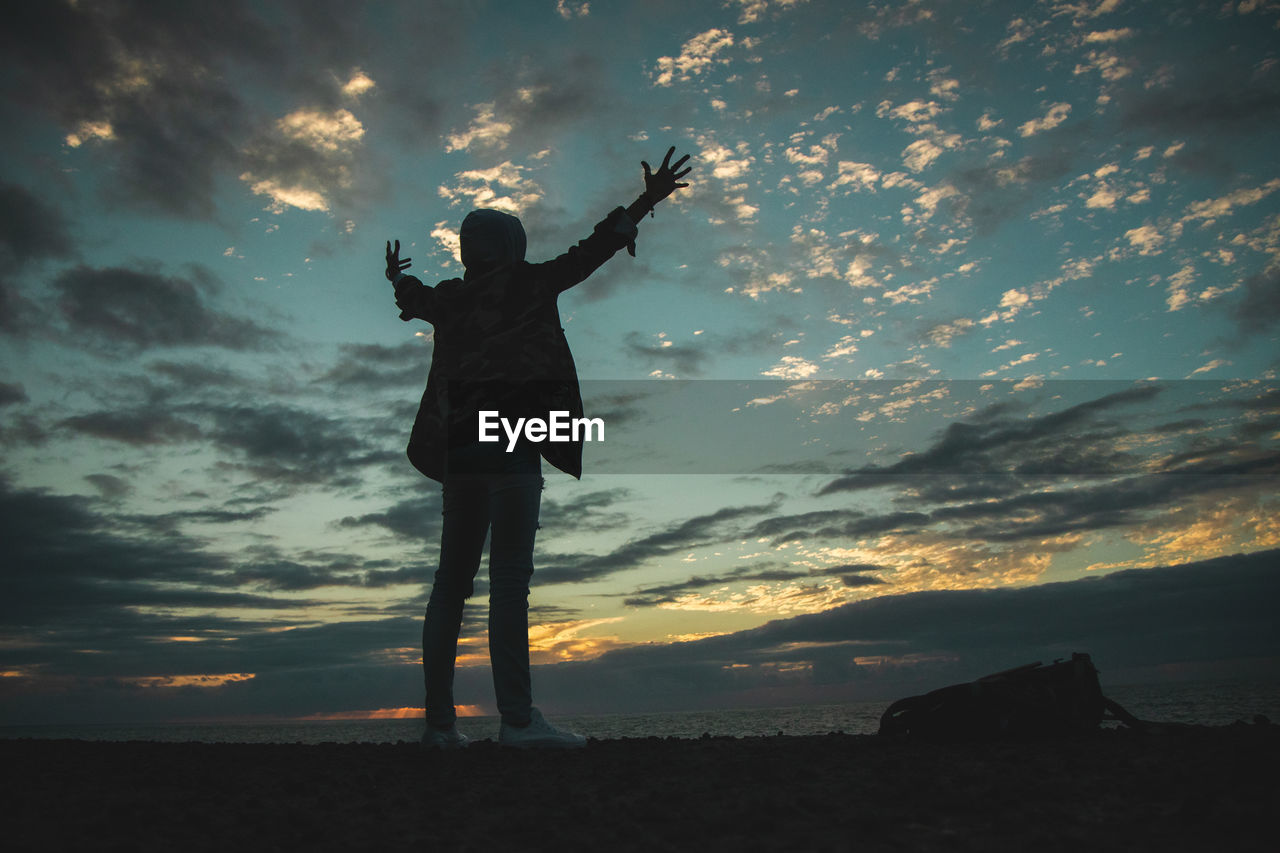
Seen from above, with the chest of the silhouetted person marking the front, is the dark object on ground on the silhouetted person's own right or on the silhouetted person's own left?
on the silhouetted person's own right

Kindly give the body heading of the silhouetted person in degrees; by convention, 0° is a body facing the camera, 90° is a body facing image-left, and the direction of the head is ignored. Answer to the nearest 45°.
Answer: approximately 225°
